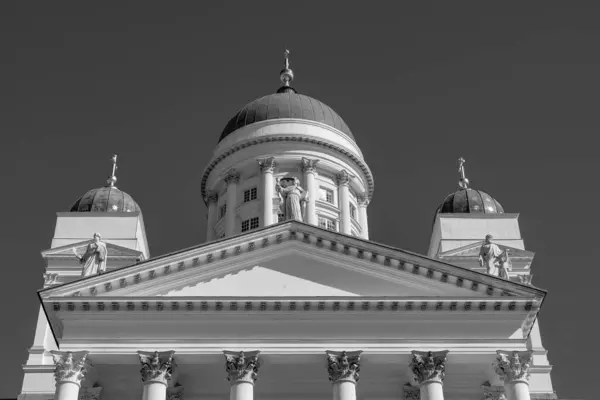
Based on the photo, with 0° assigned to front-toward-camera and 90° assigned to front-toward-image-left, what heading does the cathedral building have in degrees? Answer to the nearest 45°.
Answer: approximately 0°
